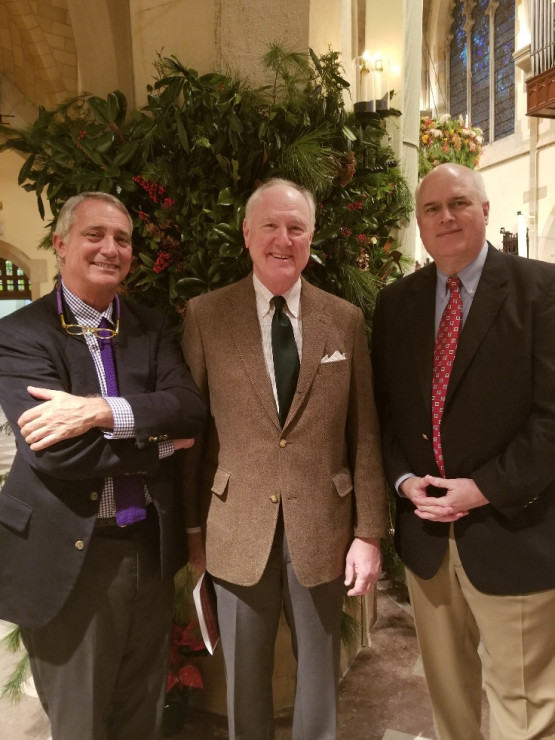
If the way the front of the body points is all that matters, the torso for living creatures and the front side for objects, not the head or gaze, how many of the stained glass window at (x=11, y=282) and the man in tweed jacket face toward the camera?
2

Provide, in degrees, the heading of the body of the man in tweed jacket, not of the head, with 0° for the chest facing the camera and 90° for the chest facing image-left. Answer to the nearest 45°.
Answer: approximately 0°

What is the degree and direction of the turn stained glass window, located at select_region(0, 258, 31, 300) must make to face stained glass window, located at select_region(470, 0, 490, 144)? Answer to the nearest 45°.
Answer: approximately 90° to its left

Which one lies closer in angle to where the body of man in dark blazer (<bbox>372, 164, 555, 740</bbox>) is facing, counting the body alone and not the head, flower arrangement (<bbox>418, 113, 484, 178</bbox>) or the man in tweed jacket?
the man in tweed jacket

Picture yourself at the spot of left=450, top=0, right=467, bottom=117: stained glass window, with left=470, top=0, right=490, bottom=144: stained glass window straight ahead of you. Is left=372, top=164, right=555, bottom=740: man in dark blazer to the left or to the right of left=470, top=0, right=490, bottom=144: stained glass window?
right

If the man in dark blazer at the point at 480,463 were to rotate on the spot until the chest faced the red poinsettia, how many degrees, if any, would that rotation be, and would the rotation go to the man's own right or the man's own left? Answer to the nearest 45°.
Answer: approximately 45° to the man's own right

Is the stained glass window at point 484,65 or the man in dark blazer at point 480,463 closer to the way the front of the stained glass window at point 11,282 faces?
the man in dark blazer

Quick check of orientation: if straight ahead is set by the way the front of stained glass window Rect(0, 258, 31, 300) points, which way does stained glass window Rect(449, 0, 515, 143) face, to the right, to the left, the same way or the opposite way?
to the right

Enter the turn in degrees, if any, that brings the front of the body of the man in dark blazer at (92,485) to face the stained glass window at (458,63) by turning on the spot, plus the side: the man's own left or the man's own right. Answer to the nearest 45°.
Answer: approximately 90° to the man's own left

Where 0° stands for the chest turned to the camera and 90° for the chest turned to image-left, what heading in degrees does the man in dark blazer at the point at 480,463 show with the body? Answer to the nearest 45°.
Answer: approximately 45°

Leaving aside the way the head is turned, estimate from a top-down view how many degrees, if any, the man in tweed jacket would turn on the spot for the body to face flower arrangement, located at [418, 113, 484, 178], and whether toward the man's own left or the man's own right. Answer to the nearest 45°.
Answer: approximately 180°
